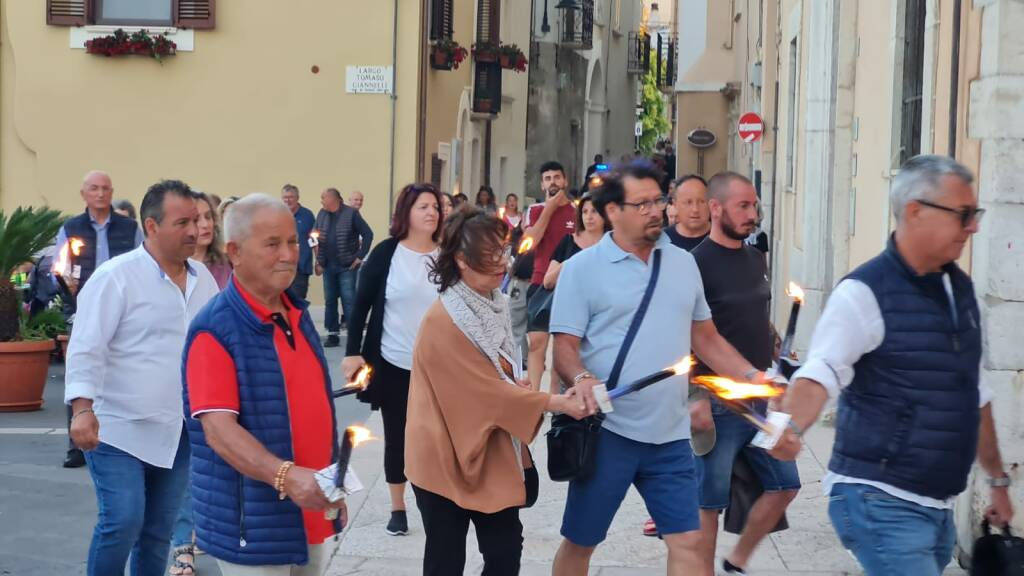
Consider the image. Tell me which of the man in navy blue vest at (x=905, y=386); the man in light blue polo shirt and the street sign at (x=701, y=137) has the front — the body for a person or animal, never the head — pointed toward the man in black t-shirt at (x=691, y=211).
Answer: the street sign

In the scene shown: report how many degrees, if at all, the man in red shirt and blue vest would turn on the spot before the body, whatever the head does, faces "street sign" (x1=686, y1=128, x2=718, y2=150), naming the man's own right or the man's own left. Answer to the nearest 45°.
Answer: approximately 135° to the man's own left

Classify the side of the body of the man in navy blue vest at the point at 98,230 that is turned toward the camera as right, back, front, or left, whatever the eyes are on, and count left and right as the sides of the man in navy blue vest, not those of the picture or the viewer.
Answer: front

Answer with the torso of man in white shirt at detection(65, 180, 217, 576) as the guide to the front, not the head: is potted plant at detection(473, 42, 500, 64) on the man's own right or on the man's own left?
on the man's own left

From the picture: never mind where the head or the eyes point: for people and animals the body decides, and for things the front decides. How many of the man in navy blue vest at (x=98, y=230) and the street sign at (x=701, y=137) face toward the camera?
2

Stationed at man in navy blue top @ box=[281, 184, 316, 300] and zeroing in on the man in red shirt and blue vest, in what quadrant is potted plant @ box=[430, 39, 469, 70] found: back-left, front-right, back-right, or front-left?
back-left

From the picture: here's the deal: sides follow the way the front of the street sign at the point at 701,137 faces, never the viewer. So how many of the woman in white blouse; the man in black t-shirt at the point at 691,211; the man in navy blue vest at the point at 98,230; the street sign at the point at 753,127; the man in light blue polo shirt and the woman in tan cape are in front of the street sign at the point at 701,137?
6

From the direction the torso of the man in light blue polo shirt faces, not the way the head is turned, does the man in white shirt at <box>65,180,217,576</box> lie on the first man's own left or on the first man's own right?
on the first man's own right

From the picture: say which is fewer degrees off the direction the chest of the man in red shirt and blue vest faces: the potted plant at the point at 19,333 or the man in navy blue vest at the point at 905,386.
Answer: the man in navy blue vest

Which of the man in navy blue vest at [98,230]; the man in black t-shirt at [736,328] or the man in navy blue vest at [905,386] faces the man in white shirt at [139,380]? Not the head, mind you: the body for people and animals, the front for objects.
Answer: the man in navy blue vest at [98,230]

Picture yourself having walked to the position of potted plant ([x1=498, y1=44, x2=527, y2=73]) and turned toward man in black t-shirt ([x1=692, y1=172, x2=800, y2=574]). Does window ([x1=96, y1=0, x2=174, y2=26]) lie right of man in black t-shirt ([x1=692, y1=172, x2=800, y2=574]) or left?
right

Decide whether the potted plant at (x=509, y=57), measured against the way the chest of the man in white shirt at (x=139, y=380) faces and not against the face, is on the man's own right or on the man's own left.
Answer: on the man's own left
